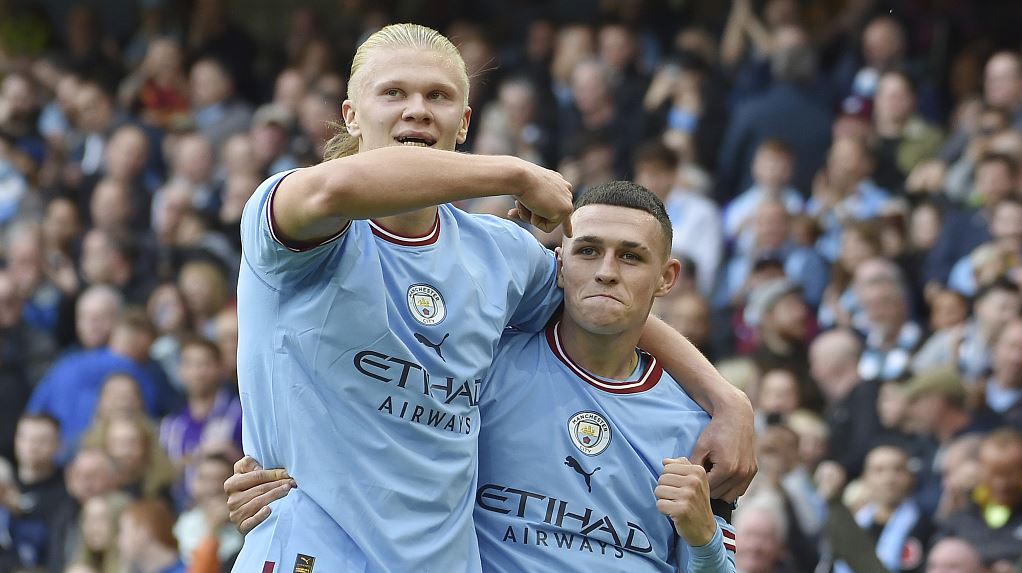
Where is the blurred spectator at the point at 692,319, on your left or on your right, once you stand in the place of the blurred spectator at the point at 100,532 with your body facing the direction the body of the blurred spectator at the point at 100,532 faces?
on your left

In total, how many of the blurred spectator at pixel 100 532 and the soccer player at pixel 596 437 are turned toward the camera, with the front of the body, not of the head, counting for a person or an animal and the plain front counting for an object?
2

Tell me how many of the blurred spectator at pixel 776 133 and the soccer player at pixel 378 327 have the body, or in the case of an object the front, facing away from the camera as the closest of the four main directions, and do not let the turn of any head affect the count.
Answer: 1

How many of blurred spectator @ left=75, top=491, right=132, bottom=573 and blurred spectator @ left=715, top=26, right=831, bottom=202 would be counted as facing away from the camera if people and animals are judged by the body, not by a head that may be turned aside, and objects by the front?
1

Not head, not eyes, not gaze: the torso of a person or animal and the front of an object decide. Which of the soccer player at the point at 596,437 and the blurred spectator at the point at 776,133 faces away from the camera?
the blurred spectator

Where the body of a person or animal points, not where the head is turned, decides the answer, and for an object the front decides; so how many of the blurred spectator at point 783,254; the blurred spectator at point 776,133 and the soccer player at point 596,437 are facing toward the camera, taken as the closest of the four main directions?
2

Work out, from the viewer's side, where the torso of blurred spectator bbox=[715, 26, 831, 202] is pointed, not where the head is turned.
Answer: away from the camera

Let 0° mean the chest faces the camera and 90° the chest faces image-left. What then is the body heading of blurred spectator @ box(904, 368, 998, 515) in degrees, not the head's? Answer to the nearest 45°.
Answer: approximately 45°
